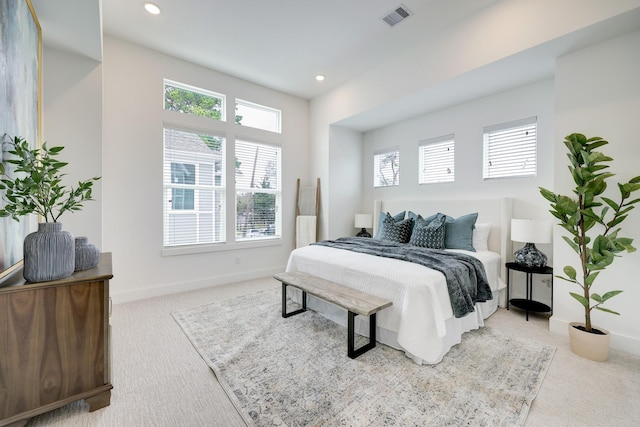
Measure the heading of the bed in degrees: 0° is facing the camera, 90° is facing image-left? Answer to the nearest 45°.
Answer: approximately 45°

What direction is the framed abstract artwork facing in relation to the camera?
to the viewer's right

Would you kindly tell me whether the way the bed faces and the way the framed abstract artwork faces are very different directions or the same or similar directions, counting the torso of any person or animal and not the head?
very different directions

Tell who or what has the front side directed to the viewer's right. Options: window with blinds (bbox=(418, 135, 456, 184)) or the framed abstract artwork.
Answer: the framed abstract artwork

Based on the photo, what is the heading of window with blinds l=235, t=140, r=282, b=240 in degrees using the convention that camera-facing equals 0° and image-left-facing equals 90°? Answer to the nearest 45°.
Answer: approximately 315°

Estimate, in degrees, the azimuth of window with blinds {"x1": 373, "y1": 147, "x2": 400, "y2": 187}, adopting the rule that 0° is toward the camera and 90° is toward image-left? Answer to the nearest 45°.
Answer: approximately 45°

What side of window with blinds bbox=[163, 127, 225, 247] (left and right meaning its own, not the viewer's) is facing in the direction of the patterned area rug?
front

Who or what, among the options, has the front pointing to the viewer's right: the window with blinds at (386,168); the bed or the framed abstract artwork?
the framed abstract artwork
